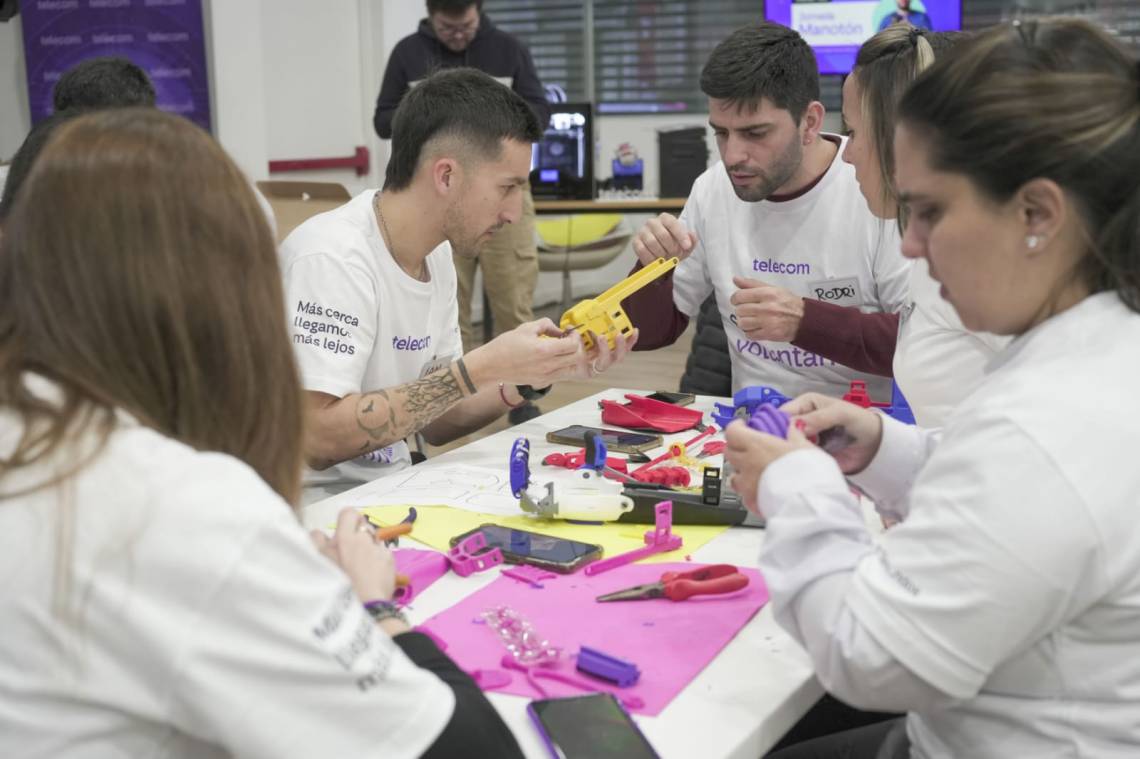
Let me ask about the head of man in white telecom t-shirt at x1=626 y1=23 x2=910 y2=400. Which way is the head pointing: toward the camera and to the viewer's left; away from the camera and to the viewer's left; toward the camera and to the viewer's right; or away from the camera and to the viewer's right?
toward the camera and to the viewer's left

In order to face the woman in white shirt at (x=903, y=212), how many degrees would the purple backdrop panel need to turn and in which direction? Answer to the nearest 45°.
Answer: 0° — it already faces them

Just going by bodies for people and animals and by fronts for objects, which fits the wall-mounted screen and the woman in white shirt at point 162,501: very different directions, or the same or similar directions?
very different directions

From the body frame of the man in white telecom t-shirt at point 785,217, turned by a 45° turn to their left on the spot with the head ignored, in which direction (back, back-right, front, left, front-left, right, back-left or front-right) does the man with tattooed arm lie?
front-right

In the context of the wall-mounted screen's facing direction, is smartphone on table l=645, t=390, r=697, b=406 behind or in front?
in front

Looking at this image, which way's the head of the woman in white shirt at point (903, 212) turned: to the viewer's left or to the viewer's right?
to the viewer's left

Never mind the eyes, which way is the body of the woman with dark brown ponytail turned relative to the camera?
to the viewer's left

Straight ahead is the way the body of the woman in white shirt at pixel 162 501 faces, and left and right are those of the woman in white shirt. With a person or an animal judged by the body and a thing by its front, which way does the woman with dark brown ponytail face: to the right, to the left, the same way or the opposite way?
to the left

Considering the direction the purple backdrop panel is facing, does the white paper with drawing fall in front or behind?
in front

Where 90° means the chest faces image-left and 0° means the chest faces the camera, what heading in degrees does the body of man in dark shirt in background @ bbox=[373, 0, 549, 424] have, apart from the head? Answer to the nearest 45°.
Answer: approximately 0°

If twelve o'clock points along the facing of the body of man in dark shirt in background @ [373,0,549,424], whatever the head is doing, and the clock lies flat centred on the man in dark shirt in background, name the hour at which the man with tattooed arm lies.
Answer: The man with tattooed arm is roughly at 12 o'clock from the man in dark shirt in background.

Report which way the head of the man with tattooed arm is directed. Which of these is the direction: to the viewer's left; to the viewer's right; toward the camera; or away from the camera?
to the viewer's right

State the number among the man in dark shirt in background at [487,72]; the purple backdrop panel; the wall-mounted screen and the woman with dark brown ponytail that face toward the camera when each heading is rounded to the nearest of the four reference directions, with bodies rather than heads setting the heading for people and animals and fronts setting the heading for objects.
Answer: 3

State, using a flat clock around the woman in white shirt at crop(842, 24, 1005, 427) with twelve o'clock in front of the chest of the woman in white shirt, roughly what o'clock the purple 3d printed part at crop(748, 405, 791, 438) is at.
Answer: The purple 3d printed part is roughly at 9 o'clock from the woman in white shirt.

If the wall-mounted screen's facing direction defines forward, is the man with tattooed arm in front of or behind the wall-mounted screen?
in front
